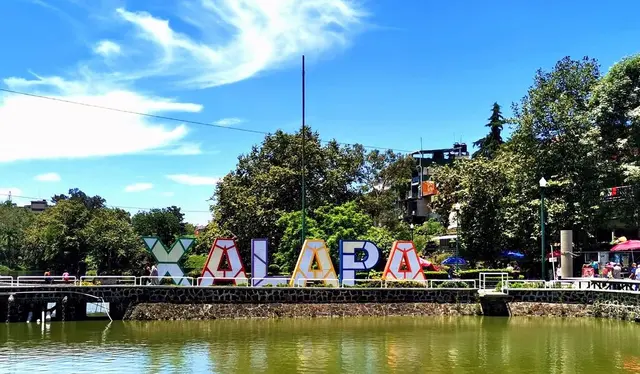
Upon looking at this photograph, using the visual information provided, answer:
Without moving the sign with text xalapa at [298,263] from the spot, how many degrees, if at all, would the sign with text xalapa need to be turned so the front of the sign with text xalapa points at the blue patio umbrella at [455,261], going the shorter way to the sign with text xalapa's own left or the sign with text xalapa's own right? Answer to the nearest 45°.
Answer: approximately 135° to the sign with text xalapa's own left

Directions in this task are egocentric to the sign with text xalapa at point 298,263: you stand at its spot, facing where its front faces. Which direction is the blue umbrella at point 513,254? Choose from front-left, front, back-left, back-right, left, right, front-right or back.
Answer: back-left

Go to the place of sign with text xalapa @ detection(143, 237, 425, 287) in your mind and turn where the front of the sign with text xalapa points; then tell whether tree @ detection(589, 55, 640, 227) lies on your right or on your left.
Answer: on your left

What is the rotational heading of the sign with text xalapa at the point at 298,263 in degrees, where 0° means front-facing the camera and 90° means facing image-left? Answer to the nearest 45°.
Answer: approximately 0°

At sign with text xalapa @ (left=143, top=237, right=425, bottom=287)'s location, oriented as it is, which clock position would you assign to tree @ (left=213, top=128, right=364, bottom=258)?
The tree is roughly at 6 o'clock from the sign with text xalapa.

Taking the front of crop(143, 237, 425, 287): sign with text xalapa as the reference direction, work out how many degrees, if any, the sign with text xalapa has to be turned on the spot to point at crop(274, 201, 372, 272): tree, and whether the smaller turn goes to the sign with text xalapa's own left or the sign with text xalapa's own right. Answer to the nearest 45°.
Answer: approximately 180°

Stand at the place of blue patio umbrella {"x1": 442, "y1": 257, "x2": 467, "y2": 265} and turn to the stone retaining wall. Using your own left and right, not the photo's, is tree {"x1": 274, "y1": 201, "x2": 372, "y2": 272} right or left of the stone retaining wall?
right

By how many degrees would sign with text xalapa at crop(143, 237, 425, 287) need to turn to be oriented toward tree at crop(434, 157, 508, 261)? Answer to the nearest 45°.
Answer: approximately 135° to its left

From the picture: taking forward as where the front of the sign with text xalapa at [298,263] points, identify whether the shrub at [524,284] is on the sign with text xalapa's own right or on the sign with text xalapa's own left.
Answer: on the sign with text xalapa's own left
